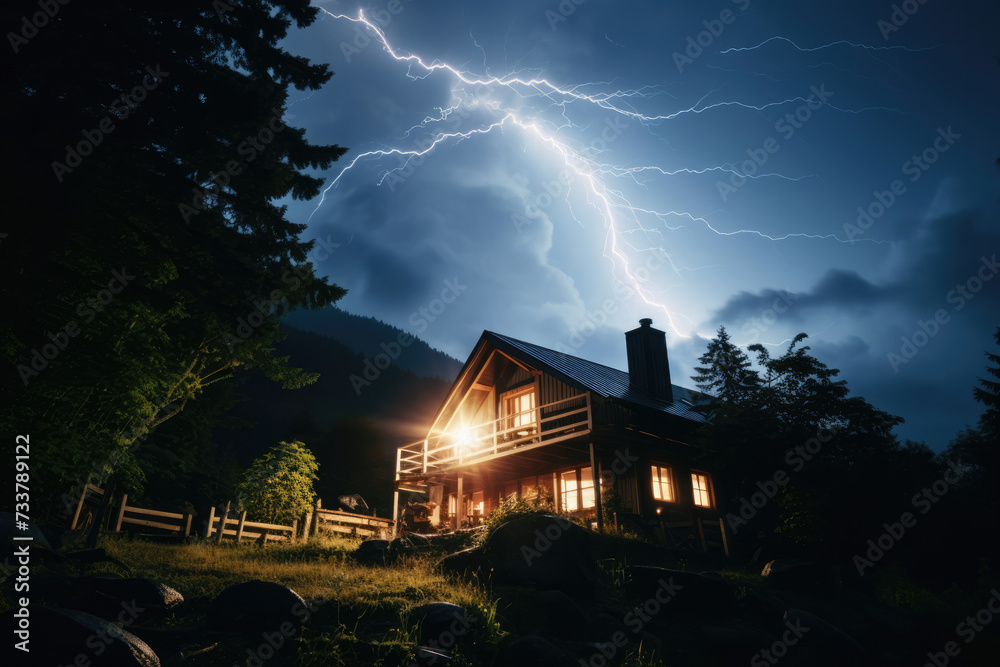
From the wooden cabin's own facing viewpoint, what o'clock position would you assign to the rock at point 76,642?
The rock is roughly at 11 o'clock from the wooden cabin.

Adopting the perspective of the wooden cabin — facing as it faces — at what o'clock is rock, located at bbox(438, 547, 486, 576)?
The rock is roughly at 11 o'clock from the wooden cabin.

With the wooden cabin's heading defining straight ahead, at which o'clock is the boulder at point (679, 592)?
The boulder is roughly at 10 o'clock from the wooden cabin.

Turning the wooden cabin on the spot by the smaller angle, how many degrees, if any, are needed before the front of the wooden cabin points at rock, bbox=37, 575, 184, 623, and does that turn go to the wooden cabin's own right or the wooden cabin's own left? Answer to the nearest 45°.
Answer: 0° — it already faces it

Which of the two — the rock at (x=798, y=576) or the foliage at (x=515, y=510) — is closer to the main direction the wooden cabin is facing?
the foliage

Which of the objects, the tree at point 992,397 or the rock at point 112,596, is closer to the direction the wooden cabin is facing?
the rock

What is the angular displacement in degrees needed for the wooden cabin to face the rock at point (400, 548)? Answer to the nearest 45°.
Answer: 0° — it already faces it

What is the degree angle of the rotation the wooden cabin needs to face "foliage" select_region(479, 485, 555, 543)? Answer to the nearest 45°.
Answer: approximately 45° to its left

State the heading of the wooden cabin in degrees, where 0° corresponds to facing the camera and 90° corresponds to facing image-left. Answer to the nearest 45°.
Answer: approximately 45°

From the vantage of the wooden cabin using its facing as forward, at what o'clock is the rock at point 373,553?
The rock is roughly at 12 o'clock from the wooden cabin.

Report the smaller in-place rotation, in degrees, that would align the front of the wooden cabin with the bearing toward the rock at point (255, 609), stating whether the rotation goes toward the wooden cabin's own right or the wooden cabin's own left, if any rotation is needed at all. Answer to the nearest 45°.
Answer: approximately 45° to the wooden cabin's own left
